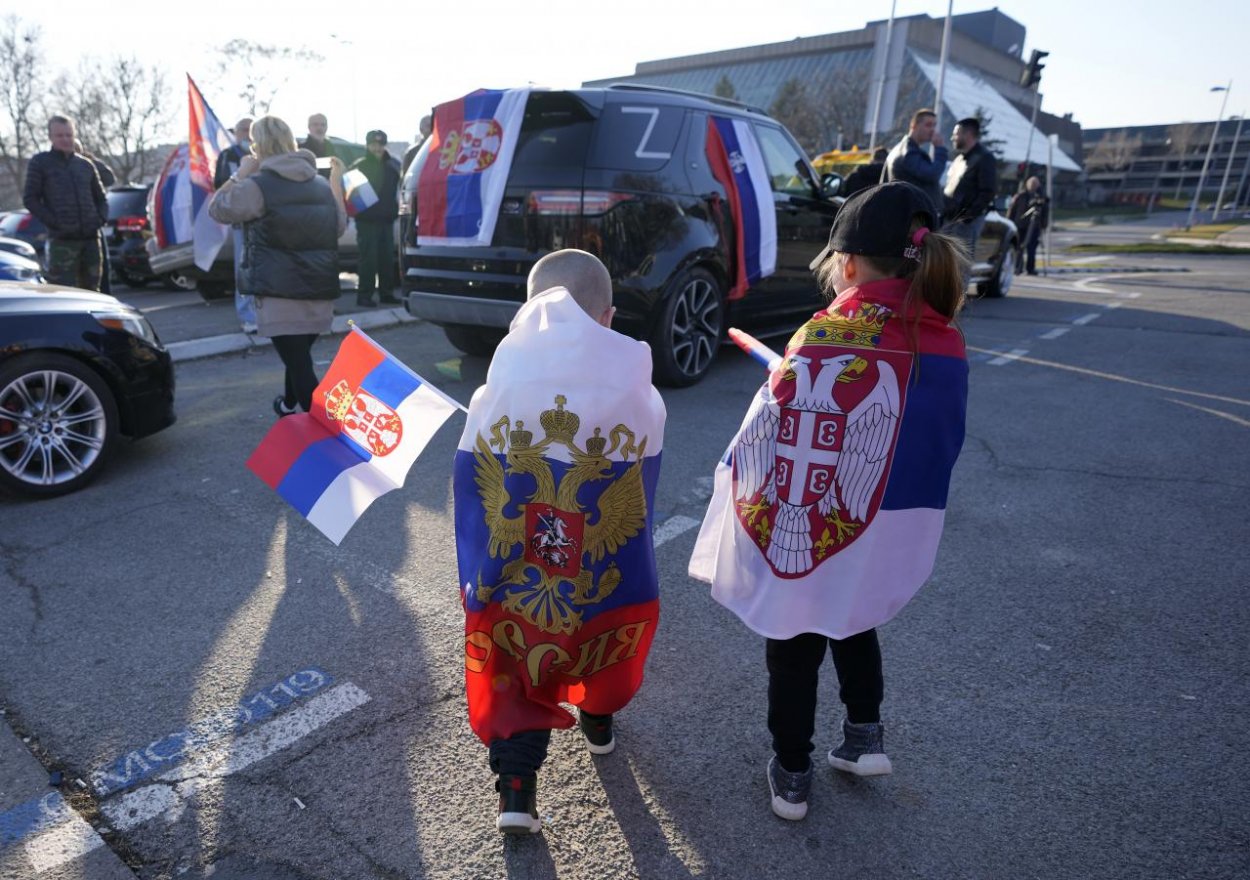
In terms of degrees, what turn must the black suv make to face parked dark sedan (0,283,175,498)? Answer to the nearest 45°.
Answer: approximately 180°

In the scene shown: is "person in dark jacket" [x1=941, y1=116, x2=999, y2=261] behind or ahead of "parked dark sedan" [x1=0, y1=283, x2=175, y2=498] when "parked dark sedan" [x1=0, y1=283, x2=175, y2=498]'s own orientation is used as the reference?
ahead

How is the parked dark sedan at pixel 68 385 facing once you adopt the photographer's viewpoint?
facing to the right of the viewer

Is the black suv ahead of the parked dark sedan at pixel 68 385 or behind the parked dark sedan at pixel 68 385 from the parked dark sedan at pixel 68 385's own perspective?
ahead

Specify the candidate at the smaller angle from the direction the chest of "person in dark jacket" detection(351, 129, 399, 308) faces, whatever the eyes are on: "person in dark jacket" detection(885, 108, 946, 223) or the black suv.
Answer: the black suv
